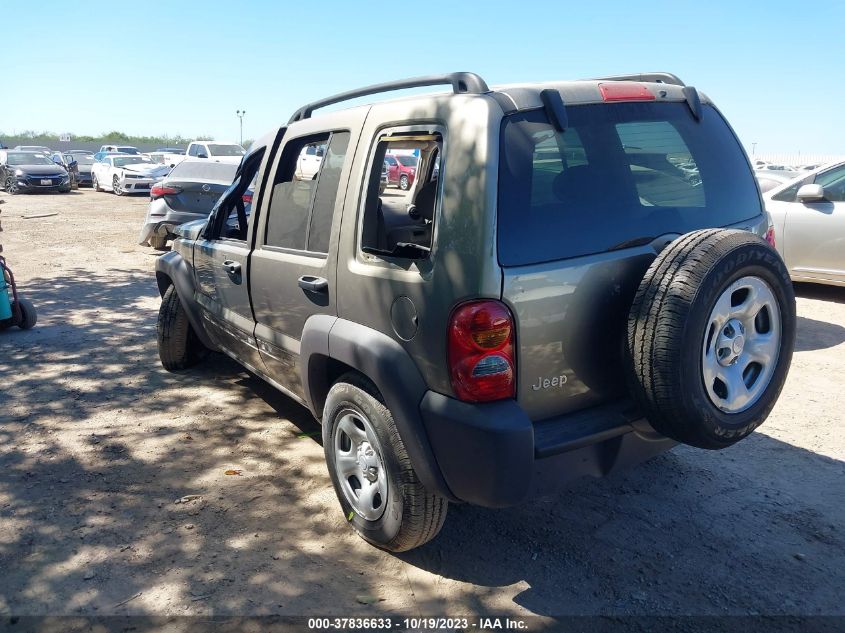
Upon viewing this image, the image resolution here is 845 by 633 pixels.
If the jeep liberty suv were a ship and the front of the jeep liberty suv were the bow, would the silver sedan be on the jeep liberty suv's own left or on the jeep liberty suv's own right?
on the jeep liberty suv's own right

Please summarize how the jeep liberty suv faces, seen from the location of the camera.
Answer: facing away from the viewer and to the left of the viewer

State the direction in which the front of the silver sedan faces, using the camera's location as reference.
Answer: facing to the left of the viewer

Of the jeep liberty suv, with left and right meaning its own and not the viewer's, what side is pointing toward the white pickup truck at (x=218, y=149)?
front

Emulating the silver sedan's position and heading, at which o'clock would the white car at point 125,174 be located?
The white car is roughly at 1 o'clock from the silver sedan.

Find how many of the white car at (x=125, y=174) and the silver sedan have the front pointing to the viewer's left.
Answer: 1
